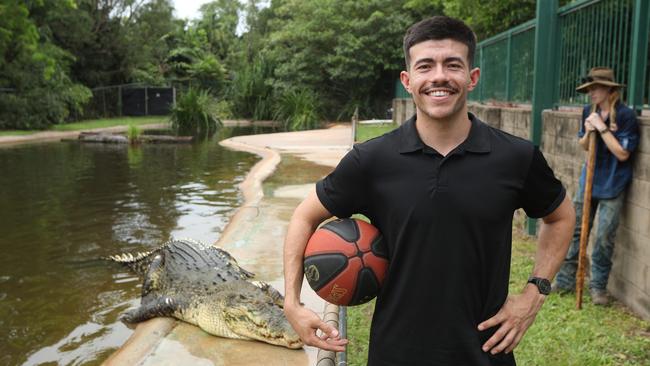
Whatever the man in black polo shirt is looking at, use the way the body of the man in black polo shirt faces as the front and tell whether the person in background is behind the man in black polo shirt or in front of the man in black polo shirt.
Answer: behind

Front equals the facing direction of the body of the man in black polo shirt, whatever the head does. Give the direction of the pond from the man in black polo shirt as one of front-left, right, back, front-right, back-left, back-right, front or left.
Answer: back-right

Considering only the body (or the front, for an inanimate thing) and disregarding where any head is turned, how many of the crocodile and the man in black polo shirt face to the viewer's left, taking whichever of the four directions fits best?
0

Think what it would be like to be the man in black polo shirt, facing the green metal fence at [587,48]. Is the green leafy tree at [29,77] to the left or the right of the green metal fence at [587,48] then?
left

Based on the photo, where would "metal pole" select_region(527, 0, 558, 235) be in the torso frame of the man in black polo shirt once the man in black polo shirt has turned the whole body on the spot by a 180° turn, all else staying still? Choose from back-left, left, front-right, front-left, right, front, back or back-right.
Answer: front

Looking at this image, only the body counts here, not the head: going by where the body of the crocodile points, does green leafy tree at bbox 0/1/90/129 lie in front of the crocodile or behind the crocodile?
behind

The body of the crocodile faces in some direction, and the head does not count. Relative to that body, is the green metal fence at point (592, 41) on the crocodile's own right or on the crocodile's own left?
on the crocodile's own left

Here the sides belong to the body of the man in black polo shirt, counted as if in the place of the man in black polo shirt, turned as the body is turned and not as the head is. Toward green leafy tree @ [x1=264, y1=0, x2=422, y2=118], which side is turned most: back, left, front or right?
back

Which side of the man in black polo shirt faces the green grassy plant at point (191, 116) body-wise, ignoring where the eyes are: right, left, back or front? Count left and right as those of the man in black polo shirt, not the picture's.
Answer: back

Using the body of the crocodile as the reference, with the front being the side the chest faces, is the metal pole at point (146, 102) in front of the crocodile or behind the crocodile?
behind

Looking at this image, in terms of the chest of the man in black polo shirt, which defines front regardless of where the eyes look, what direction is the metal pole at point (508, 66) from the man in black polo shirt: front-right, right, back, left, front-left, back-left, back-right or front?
back

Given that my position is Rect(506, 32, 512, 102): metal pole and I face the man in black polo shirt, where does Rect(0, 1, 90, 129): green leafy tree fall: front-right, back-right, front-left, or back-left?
back-right

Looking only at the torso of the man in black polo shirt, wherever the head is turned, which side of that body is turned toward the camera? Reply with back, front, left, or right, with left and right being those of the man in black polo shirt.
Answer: front

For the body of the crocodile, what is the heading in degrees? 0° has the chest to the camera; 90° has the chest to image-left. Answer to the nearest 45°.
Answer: approximately 315°

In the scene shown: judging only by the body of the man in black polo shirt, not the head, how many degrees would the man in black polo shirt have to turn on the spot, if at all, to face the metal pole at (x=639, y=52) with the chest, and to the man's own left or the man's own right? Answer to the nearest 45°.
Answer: approximately 135° to the man's own left

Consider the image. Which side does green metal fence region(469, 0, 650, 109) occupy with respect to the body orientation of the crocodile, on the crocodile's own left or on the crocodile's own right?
on the crocodile's own left
